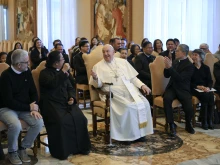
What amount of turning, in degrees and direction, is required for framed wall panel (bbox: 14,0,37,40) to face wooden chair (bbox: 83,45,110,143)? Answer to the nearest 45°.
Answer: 0° — it already faces it

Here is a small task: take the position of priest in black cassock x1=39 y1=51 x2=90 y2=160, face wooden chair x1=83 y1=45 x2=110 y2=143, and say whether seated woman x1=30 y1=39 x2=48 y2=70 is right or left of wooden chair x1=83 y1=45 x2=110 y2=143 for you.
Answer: left

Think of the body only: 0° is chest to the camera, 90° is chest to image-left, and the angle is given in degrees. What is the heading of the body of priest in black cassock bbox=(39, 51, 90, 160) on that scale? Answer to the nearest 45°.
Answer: approximately 315°

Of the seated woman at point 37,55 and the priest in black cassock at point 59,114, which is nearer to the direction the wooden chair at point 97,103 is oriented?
the priest in black cassock

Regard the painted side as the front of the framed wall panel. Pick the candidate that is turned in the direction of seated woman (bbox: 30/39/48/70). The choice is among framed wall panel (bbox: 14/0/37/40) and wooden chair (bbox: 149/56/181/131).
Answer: the framed wall panel

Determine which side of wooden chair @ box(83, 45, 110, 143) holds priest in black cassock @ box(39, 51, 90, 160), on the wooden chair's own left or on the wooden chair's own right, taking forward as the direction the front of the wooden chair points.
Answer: on the wooden chair's own right

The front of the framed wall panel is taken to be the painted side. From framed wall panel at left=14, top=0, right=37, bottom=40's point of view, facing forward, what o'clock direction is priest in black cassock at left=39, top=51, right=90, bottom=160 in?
The priest in black cassock is roughly at 12 o'clock from the framed wall panel.

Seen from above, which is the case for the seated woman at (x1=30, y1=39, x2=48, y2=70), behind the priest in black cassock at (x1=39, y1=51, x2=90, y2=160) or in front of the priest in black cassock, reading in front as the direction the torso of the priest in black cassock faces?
behind

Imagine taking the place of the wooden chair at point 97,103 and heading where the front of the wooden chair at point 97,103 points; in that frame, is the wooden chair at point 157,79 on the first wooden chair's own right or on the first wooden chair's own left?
on the first wooden chair's own left
